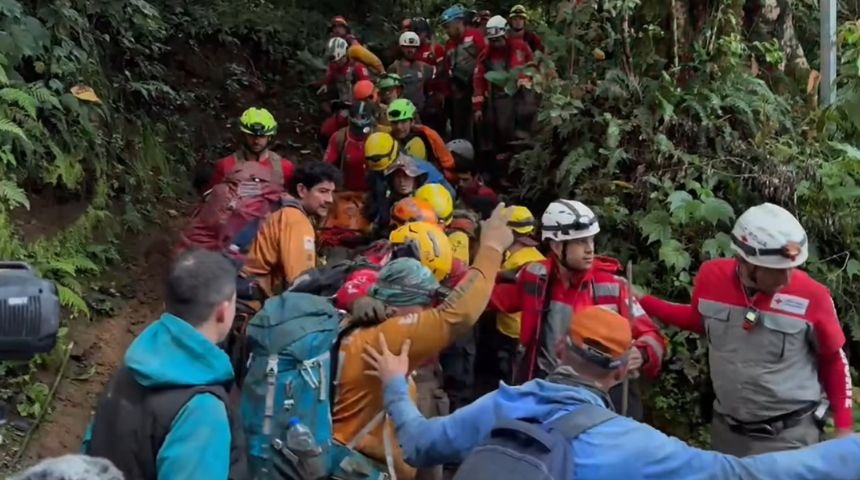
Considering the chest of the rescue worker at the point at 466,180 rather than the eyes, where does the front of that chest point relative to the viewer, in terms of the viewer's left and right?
facing the viewer and to the left of the viewer

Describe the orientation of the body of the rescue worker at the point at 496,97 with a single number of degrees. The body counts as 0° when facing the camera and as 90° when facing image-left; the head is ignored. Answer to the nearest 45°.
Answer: approximately 45°

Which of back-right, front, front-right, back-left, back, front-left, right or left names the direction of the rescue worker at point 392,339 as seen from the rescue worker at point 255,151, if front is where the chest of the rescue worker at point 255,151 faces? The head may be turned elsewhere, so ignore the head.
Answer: front

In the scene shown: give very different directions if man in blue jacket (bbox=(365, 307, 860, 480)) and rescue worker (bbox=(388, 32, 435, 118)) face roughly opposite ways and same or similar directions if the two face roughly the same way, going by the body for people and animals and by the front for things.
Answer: very different directions

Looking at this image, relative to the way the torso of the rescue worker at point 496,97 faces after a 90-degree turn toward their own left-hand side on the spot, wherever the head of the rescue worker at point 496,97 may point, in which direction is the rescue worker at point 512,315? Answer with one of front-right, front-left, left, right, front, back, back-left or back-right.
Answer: front-right

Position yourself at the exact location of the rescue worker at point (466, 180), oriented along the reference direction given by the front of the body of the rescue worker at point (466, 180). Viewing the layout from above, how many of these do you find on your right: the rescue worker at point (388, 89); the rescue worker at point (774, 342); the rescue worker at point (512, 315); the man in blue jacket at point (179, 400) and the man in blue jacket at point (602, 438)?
1

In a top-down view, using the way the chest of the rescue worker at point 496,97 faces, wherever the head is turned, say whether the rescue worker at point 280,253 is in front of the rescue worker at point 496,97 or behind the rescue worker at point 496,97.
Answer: in front

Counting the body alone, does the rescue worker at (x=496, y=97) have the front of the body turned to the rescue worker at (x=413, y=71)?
no

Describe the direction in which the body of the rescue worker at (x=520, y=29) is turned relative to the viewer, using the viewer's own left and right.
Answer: facing the viewer

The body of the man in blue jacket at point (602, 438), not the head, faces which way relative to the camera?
away from the camera

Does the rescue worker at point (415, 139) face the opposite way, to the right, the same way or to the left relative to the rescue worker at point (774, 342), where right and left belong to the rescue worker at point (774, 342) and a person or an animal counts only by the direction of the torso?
the same way

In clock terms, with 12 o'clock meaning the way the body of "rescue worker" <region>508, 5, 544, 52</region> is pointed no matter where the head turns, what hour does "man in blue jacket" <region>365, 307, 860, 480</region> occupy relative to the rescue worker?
The man in blue jacket is roughly at 12 o'clock from the rescue worker.

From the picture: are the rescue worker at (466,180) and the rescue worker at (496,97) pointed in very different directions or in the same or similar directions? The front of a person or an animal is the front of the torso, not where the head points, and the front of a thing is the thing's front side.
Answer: same or similar directions

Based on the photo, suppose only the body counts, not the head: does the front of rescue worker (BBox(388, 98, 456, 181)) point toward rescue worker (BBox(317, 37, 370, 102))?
no

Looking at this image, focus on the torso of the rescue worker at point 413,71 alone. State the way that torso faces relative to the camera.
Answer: toward the camera

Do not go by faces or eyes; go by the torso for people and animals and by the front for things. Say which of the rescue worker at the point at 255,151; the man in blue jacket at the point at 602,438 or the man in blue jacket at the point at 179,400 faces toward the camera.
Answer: the rescue worker

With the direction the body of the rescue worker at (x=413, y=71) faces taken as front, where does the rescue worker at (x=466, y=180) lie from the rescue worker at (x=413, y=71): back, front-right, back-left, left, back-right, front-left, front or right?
front

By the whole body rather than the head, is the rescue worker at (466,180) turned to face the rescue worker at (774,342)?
no
